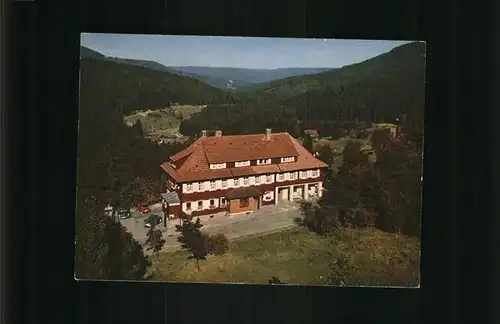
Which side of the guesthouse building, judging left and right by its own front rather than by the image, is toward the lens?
front
